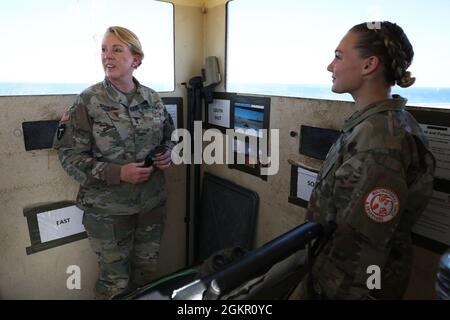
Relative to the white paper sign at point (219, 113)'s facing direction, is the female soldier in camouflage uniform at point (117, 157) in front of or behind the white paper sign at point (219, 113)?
in front

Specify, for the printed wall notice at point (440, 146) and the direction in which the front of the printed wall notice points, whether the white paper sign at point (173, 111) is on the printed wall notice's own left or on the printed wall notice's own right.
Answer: on the printed wall notice's own right

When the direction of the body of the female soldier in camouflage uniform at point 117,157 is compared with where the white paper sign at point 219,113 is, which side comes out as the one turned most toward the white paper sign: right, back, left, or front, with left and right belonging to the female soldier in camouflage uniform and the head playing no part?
left

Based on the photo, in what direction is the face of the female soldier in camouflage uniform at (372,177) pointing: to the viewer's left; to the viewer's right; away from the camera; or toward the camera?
to the viewer's left

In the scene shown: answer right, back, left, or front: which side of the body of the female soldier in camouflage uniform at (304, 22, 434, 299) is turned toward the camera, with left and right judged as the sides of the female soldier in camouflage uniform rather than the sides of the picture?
left

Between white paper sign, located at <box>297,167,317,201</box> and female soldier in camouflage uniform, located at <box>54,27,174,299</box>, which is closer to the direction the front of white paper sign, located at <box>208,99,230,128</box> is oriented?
the female soldier in camouflage uniform

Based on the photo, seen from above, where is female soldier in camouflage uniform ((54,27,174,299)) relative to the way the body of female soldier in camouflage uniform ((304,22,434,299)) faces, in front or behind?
in front
